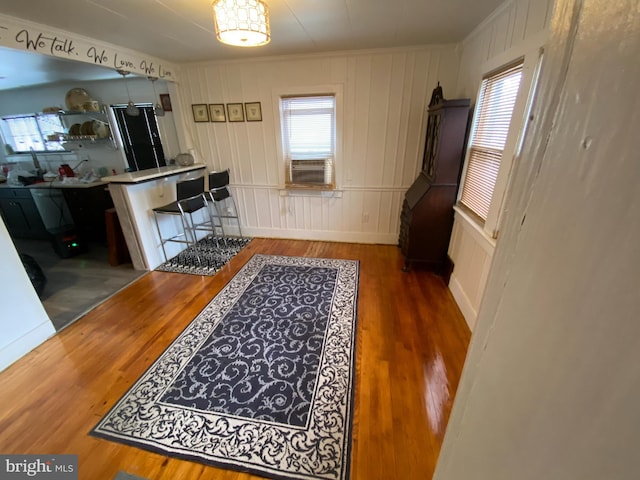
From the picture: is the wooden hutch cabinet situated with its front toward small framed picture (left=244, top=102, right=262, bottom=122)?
yes

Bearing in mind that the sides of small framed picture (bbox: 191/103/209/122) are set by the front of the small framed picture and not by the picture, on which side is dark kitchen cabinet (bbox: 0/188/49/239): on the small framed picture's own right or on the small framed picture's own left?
on the small framed picture's own right

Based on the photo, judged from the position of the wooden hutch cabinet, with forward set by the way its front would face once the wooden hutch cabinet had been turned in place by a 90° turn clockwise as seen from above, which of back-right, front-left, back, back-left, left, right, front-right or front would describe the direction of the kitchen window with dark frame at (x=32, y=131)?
left

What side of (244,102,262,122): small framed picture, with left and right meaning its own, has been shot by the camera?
front

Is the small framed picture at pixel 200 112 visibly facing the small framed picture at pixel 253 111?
no

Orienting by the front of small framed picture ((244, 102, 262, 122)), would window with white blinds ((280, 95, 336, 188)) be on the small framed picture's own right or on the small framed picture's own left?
on the small framed picture's own left

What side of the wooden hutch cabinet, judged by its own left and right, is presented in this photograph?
left

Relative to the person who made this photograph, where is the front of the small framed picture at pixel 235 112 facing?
facing the viewer

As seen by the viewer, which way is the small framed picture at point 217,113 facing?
toward the camera

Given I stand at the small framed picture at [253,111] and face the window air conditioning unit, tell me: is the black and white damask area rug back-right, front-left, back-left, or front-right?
front-right

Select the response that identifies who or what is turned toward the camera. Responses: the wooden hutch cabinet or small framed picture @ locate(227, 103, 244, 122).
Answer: the small framed picture

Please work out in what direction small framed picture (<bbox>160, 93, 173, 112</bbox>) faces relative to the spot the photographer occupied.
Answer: facing the viewer and to the right of the viewer

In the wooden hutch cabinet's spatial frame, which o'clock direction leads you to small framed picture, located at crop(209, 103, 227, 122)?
The small framed picture is roughly at 12 o'clock from the wooden hutch cabinet.

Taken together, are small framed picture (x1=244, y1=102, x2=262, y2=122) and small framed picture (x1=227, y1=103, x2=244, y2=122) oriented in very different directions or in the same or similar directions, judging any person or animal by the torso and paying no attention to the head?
same or similar directions

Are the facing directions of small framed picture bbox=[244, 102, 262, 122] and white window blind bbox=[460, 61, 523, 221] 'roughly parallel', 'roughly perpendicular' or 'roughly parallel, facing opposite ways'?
roughly perpendicular

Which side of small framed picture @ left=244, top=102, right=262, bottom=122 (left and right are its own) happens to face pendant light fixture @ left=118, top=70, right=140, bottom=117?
right

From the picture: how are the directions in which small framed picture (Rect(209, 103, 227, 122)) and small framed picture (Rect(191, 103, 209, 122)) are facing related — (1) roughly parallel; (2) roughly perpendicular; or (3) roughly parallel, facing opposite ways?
roughly parallel

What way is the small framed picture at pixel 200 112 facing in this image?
toward the camera

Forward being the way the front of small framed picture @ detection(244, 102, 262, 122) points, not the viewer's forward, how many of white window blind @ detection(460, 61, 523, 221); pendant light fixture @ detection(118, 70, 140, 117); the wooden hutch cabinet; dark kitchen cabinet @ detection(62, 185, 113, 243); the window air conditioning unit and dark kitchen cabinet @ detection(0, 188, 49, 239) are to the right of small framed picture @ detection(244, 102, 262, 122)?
3
